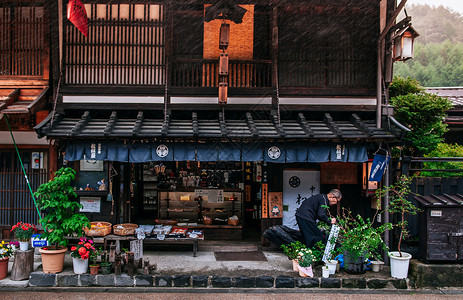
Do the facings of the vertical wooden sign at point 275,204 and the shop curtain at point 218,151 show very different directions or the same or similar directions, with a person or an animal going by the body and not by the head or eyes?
same or similar directions

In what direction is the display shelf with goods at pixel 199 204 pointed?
toward the camera

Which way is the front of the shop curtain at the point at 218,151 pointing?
toward the camera

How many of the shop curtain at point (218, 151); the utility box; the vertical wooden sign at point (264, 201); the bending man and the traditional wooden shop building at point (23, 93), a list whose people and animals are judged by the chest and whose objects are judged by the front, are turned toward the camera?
4

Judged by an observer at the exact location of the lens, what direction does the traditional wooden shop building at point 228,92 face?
facing the viewer

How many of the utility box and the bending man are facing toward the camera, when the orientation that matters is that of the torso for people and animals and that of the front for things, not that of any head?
1

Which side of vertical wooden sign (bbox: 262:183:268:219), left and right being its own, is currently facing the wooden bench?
right

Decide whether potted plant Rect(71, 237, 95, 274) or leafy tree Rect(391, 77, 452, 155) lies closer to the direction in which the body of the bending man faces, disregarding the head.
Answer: the leafy tree

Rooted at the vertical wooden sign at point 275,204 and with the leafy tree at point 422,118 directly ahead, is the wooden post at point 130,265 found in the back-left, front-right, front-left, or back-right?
back-right

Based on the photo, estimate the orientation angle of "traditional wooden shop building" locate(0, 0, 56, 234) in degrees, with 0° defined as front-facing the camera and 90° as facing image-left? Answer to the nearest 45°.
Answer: approximately 0°
